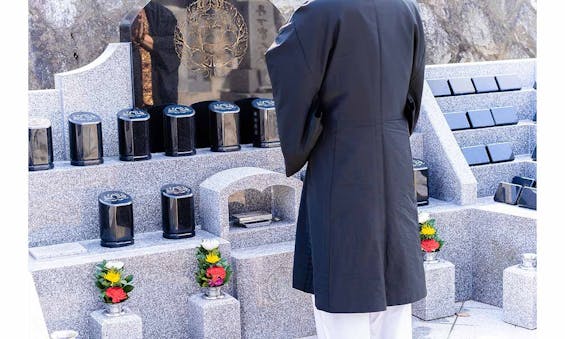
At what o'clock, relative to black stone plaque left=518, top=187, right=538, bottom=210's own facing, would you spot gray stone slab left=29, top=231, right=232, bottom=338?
The gray stone slab is roughly at 12 o'clock from the black stone plaque.

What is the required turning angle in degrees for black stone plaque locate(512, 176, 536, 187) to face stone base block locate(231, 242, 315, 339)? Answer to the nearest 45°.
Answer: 0° — it already faces it

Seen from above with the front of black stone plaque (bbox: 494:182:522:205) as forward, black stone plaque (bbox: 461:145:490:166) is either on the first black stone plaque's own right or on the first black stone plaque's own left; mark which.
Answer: on the first black stone plaque's own right

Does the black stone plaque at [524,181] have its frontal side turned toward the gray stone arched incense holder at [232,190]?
yes

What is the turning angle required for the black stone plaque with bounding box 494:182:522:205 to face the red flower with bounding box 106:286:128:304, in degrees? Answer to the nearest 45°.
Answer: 0° — it already faces it

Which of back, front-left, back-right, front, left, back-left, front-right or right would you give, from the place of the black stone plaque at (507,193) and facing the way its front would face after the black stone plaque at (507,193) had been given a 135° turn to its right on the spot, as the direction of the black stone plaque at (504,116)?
front

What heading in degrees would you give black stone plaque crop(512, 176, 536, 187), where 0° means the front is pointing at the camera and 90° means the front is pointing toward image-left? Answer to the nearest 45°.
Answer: approximately 45°

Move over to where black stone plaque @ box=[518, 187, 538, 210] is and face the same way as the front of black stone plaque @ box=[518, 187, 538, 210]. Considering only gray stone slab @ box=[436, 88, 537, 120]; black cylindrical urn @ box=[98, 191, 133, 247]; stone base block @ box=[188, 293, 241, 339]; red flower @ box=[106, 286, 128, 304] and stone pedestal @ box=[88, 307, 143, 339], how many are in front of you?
4
